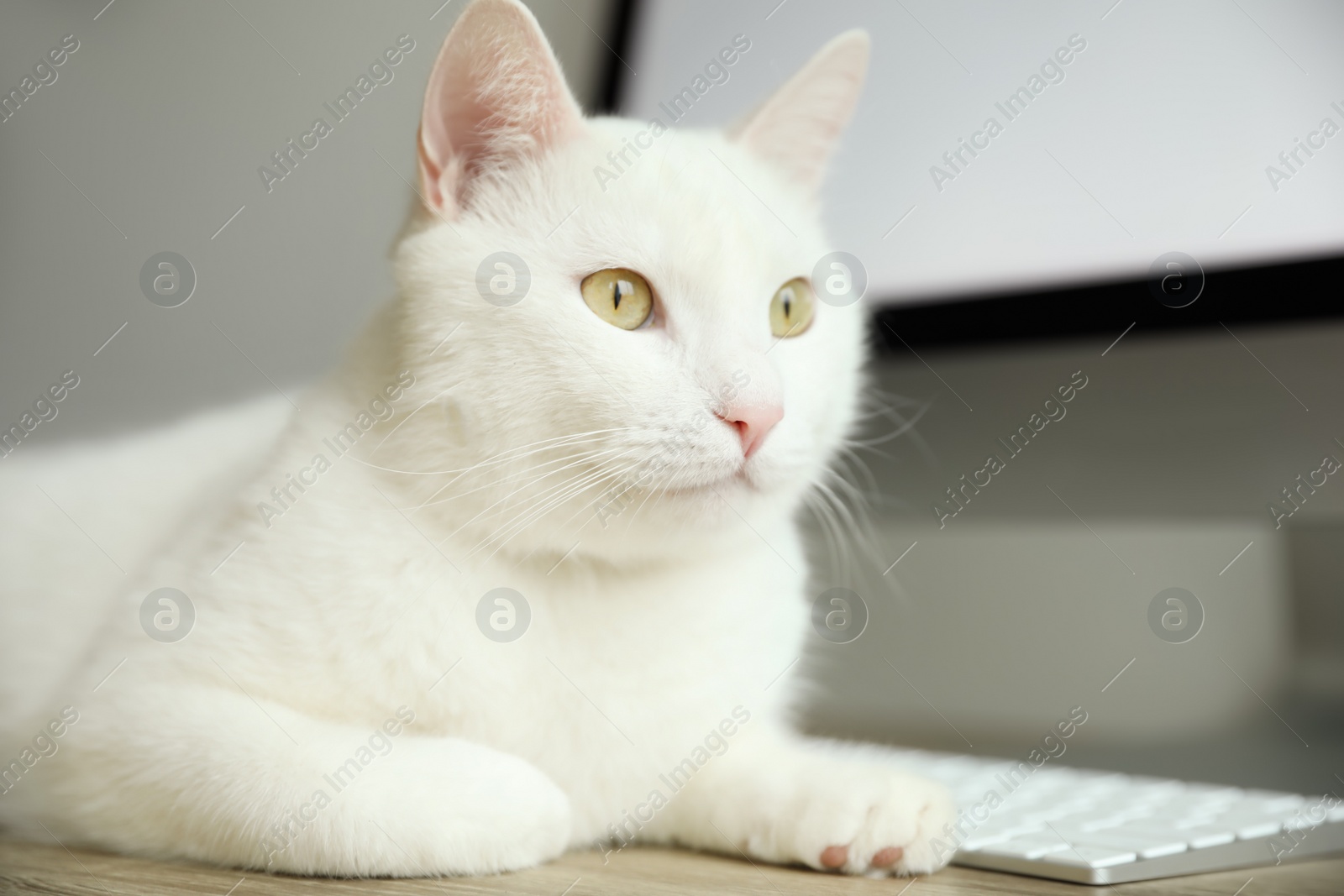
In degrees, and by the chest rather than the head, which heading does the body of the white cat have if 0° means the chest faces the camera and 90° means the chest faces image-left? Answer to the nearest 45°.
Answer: approximately 315°

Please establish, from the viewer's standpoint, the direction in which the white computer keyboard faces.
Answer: facing the viewer and to the left of the viewer

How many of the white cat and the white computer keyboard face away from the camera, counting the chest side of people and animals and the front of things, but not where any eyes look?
0
